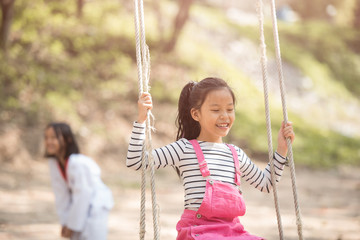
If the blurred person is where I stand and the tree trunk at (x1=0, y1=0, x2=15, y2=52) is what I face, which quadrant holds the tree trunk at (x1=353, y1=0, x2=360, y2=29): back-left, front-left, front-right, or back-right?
front-right

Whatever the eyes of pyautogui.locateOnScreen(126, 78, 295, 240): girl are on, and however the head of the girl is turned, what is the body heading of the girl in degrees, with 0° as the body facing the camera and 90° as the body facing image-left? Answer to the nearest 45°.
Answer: approximately 315°

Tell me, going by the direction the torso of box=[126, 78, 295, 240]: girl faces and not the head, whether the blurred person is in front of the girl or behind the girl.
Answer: behind

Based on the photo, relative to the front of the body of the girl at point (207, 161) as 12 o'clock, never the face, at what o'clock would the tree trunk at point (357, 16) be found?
The tree trunk is roughly at 8 o'clock from the girl.

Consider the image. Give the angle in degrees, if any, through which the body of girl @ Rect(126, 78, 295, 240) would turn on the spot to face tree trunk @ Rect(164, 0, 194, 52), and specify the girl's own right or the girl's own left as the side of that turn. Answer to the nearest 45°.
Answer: approximately 135° to the girl's own left

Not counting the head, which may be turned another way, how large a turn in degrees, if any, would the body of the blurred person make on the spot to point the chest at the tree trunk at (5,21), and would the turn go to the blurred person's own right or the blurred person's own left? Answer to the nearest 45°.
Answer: approximately 135° to the blurred person's own right

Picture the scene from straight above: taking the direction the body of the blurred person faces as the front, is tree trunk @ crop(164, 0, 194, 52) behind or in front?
behind

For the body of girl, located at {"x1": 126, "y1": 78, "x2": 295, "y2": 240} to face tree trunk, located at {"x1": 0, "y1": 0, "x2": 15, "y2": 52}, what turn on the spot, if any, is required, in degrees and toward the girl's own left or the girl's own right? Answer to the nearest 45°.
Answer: approximately 180°

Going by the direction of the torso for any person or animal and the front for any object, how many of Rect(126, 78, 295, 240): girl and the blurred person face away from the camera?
0

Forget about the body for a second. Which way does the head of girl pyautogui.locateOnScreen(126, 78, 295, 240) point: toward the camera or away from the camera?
toward the camera
